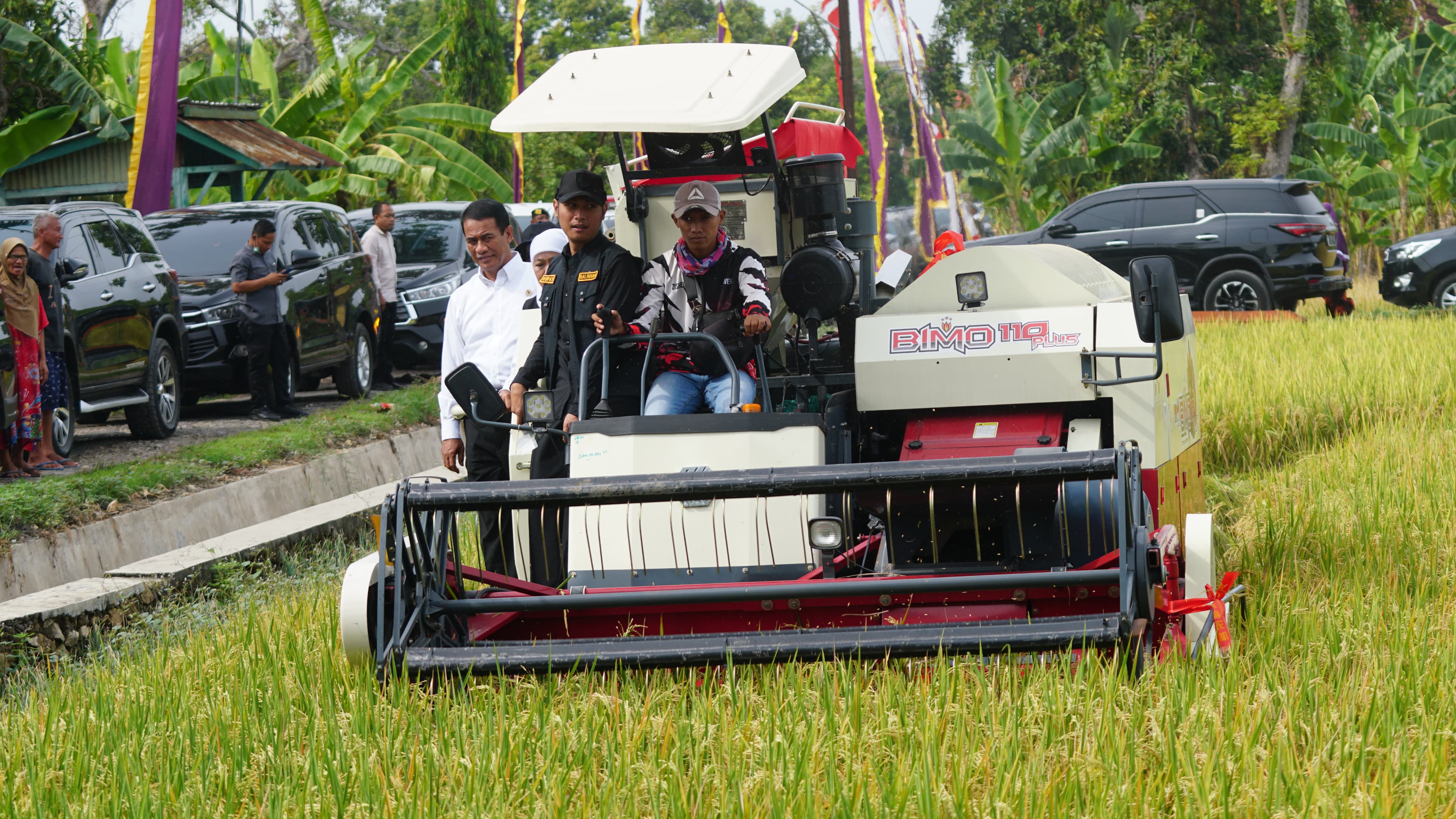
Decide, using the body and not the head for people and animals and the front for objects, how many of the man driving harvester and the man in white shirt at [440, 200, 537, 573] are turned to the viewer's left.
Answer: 0

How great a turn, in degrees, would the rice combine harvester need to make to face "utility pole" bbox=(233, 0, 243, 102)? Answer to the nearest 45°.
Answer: approximately 180°

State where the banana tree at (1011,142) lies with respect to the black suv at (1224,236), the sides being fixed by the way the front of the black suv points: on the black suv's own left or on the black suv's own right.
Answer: on the black suv's own right

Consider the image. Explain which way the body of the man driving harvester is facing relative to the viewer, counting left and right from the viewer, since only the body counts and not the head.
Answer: facing the viewer

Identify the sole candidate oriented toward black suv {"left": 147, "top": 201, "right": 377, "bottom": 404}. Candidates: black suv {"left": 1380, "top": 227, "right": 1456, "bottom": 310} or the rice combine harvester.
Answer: black suv {"left": 1380, "top": 227, "right": 1456, "bottom": 310}

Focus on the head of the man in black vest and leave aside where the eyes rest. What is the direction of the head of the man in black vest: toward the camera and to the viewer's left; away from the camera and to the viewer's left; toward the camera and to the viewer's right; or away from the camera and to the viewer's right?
toward the camera and to the viewer's right

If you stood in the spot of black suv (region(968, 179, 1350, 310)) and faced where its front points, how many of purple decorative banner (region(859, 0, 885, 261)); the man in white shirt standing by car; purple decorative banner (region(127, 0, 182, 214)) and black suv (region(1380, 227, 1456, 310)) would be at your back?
1

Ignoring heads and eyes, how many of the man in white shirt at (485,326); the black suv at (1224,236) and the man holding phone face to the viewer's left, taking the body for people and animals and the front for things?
1

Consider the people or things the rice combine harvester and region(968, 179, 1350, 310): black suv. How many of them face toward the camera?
1

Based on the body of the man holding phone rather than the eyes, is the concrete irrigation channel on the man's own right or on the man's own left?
on the man's own right

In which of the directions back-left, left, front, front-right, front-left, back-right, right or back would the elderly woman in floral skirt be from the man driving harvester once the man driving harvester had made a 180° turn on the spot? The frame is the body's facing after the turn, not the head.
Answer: front-left

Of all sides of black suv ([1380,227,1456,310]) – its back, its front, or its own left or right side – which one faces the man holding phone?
front

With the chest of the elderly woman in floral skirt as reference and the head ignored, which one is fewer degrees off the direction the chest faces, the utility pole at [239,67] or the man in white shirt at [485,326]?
the man in white shirt

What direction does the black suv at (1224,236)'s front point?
to the viewer's left

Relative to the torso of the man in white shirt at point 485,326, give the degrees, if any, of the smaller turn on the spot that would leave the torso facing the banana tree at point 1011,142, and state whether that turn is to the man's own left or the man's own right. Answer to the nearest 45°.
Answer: approximately 90° to the man's own left
